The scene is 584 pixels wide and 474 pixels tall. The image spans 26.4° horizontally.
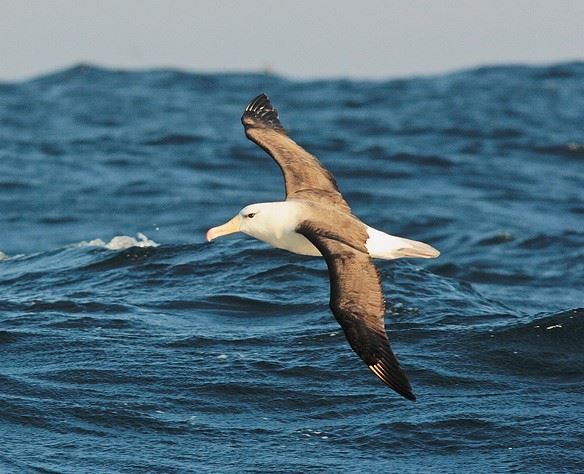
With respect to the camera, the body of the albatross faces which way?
to the viewer's left
